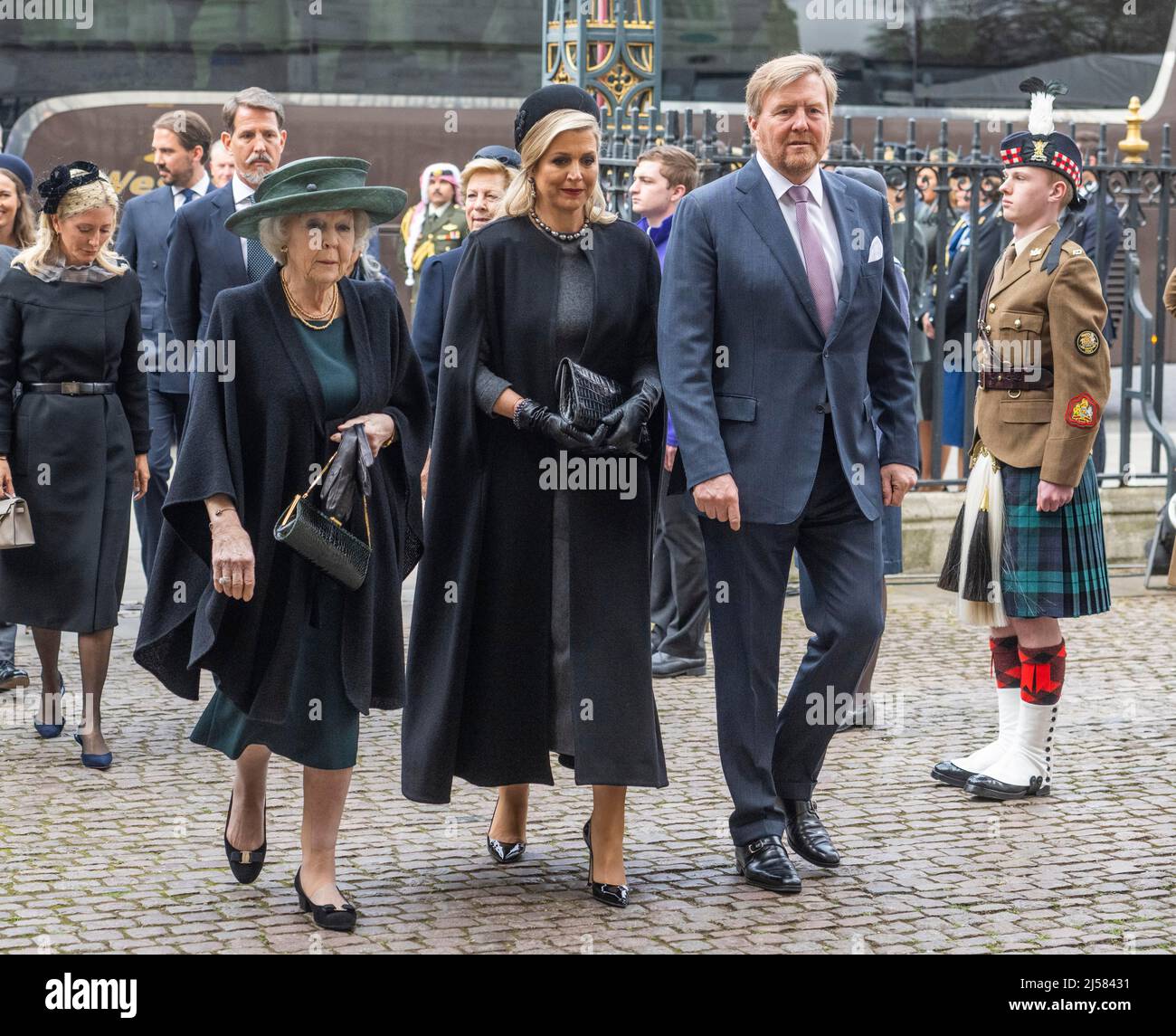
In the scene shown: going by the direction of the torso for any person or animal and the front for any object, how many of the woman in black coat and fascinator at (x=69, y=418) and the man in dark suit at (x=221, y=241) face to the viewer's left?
0

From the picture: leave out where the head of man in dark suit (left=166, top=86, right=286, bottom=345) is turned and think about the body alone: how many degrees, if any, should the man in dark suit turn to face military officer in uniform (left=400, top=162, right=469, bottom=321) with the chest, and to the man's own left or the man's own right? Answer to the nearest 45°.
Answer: approximately 135° to the man's own left

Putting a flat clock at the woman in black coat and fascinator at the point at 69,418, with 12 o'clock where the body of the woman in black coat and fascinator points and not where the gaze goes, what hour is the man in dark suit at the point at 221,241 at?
The man in dark suit is roughly at 8 o'clock from the woman in black coat and fascinator.

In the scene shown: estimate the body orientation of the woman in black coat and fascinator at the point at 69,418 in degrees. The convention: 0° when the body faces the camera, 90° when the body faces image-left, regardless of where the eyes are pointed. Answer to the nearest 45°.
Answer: approximately 0°

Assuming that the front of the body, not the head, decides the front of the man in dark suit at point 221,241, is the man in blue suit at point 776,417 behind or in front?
in front

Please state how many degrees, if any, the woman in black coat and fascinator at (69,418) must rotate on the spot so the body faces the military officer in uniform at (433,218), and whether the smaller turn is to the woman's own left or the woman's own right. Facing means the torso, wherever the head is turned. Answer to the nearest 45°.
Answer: approximately 180°

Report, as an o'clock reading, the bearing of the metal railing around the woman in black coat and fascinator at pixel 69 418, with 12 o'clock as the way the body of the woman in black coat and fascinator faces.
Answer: The metal railing is roughly at 8 o'clock from the woman in black coat and fascinator.

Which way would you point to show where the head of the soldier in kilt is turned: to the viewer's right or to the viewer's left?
to the viewer's left

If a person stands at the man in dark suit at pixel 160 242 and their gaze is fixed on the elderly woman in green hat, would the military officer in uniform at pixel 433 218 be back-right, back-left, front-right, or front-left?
back-left

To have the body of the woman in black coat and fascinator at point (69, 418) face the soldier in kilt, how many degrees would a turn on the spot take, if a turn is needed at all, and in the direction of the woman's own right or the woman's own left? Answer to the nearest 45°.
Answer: approximately 45° to the woman's own left
